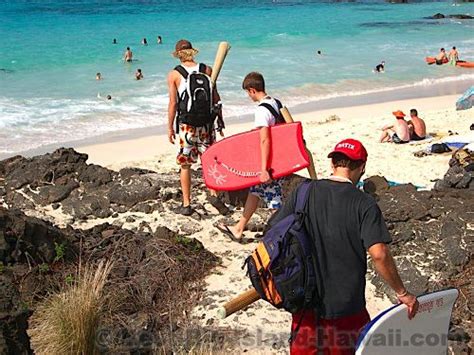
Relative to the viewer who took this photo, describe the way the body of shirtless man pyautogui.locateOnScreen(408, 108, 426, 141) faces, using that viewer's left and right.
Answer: facing away from the viewer and to the left of the viewer

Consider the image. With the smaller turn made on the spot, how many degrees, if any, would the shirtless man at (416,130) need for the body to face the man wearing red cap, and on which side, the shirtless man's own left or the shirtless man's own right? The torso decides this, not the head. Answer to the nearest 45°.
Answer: approximately 135° to the shirtless man's own left

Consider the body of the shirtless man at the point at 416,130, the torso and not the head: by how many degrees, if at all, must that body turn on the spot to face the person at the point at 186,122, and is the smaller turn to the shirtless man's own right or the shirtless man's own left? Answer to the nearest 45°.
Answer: approximately 90° to the shirtless man's own left

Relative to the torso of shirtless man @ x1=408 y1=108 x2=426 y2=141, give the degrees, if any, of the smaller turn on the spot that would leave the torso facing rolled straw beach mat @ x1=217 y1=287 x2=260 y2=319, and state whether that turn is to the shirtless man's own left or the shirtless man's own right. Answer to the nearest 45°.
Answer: approximately 135° to the shirtless man's own left

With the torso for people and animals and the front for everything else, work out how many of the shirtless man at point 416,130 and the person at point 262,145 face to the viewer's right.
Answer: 0
